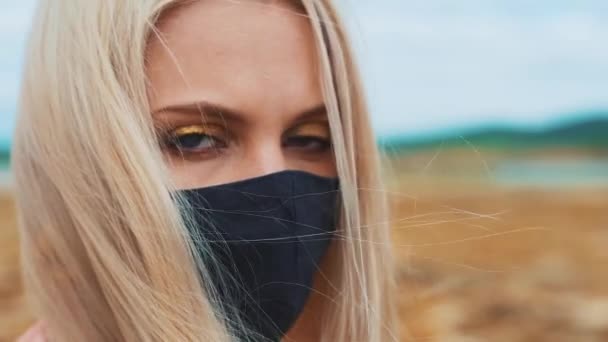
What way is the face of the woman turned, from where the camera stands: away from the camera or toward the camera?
toward the camera

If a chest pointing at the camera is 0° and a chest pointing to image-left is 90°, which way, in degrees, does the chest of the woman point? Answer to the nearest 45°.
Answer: approximately 315°
